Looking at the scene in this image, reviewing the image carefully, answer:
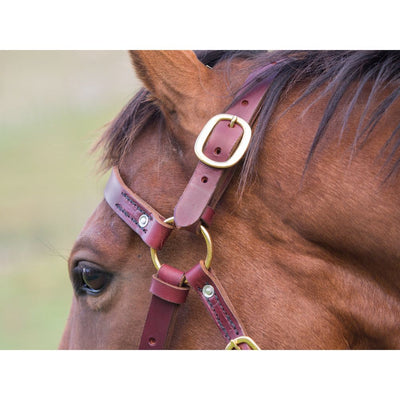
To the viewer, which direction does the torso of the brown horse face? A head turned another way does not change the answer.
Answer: to the viewer's left
